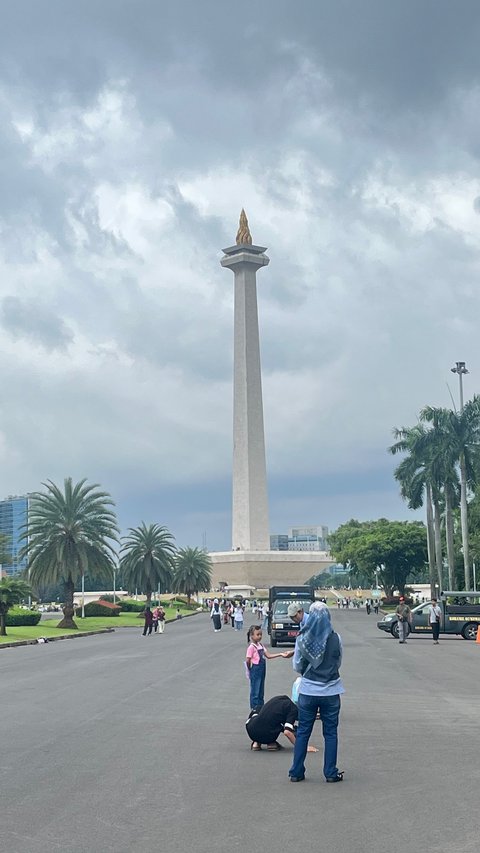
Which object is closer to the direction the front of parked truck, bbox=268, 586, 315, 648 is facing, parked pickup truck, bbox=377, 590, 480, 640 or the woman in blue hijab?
the woman in blue hijab

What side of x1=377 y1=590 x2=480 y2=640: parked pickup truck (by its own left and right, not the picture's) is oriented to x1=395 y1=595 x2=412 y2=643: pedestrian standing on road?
left

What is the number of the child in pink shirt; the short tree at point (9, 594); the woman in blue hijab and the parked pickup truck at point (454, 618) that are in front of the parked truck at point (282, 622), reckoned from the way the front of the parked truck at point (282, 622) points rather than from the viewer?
2

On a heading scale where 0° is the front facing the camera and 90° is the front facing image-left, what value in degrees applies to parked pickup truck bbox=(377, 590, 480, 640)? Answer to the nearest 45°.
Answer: approximately 90°

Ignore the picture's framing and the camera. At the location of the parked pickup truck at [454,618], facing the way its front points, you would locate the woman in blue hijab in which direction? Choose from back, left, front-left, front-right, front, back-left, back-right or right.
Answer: left

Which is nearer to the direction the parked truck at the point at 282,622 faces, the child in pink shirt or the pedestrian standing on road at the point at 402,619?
the child in pink shirt

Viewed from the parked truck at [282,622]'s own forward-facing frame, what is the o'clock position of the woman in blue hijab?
The woman in blue hijab is roughly at 12 o'clock from the parked truck.

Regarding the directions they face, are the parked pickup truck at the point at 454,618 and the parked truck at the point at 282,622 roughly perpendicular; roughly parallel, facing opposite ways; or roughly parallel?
roughly perpendicular

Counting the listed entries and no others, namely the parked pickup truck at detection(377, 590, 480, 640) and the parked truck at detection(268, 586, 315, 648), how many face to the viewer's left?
1

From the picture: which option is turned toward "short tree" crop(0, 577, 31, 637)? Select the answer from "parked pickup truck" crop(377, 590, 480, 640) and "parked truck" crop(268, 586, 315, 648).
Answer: "parked pickup truck" crop(377, 590, 480, 640)

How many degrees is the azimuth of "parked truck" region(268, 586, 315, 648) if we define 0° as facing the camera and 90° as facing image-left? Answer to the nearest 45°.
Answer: approximately 0°

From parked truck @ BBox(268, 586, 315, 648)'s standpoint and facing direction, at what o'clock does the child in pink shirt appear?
The child in pink shirt is roughly at 12 o'clock from the parked truck.
